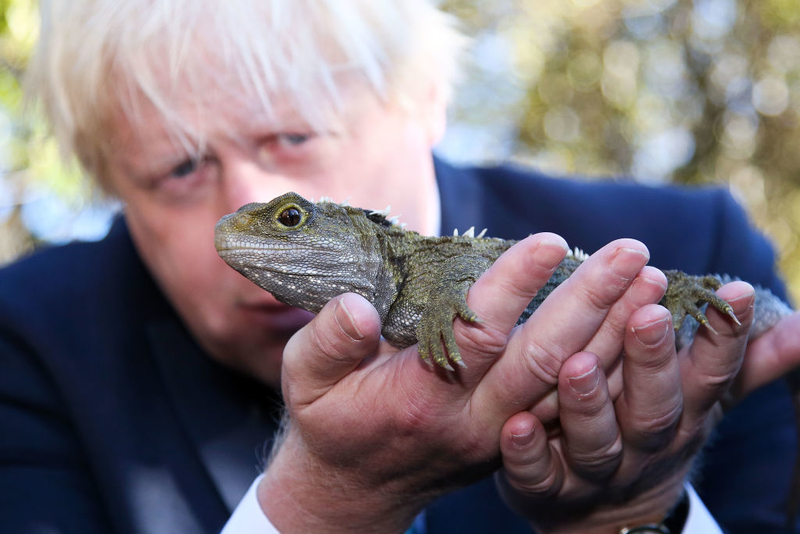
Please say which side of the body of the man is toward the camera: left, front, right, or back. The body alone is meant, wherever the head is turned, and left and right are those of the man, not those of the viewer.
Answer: front

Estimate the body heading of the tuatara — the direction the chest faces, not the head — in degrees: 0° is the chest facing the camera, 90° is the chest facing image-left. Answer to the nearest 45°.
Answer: approximately 90°
